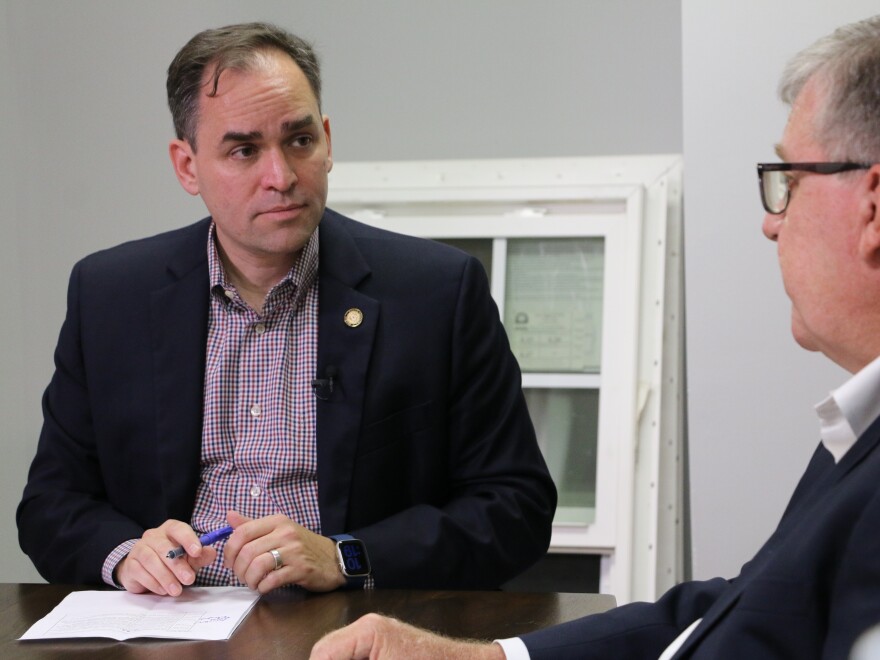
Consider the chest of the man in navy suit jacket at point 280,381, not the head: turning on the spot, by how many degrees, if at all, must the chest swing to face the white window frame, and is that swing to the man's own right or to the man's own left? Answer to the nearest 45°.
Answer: approximately 135° to the man's own left

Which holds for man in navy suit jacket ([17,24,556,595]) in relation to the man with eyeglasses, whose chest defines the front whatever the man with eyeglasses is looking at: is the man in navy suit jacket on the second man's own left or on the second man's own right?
on the second man's own right

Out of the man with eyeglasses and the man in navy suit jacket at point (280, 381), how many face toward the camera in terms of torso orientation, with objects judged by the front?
1

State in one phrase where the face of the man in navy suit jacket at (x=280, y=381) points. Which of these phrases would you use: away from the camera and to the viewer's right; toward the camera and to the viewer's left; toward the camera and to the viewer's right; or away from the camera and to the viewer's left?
toward the camera and to the viewer's right

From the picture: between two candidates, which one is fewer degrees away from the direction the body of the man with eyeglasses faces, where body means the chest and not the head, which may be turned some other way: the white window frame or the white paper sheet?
the white paper sheet

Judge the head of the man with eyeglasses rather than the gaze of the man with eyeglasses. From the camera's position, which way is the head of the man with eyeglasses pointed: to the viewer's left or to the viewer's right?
to the viewer's left

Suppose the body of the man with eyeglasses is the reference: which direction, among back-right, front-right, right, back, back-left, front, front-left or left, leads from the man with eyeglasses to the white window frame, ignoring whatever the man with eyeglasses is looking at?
right

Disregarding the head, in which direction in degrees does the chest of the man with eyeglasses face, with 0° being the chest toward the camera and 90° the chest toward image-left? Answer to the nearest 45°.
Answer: approximately 90°

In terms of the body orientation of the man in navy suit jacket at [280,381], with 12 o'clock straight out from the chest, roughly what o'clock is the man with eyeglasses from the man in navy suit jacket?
The man with eyeglasses is roughly at 11 o'clock from the man in navy suit jacket.

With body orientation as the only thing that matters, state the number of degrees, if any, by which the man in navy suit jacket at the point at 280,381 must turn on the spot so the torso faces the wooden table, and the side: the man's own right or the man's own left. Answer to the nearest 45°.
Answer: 0° — they already face it

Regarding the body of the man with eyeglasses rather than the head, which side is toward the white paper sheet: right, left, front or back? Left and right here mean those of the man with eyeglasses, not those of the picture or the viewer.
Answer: front

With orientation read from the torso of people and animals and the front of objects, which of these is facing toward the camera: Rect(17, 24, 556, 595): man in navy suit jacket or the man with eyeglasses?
the man in navy suit jacket

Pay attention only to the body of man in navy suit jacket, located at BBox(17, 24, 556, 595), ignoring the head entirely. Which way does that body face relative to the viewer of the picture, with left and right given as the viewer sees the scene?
facing the viewer
